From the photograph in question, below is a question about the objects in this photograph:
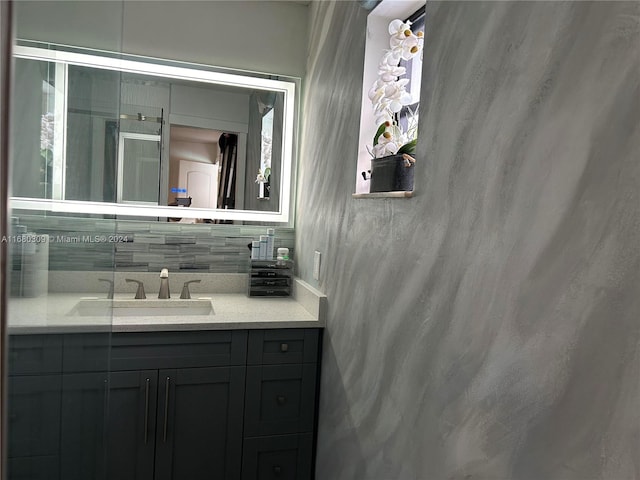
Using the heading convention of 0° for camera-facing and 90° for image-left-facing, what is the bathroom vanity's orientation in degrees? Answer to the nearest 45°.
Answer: approximately 0°
